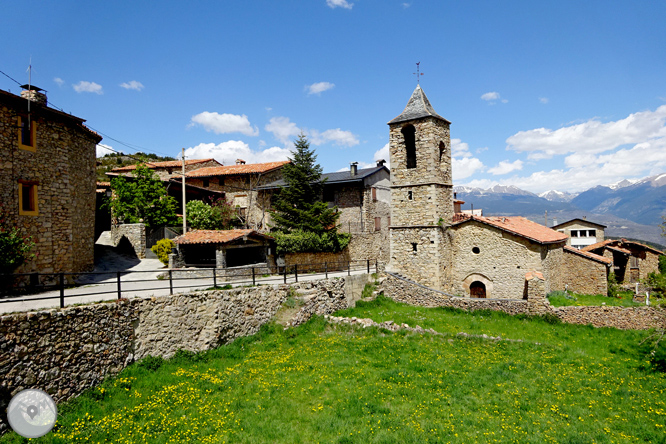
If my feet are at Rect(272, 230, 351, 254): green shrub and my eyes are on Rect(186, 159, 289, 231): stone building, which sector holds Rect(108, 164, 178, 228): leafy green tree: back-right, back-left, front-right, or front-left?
front-left

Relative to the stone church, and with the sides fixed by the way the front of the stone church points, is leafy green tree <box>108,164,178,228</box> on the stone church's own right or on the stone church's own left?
on the stone church's own right

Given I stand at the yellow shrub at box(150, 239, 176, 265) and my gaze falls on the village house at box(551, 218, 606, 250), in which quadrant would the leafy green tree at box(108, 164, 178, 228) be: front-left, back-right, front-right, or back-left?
front-left

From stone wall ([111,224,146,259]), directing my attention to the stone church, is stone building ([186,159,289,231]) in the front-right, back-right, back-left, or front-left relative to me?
front-left

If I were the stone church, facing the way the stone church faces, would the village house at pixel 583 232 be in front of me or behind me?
behind

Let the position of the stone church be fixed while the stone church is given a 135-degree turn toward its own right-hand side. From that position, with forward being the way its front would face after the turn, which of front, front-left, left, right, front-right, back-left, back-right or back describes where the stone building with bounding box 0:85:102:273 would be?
left

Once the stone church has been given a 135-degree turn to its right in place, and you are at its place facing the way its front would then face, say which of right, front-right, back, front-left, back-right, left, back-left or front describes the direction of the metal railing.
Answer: left

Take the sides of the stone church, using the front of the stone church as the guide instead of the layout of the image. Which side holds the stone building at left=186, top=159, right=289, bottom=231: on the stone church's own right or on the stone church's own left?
on the stone church's own right

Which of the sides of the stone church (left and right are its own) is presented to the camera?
front

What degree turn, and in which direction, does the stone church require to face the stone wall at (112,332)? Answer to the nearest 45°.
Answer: approximately 45° to its right

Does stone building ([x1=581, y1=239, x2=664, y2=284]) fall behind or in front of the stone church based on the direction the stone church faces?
behind

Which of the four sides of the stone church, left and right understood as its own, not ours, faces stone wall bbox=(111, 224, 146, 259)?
right

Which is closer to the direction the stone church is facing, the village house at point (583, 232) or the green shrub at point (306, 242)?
the green shrub

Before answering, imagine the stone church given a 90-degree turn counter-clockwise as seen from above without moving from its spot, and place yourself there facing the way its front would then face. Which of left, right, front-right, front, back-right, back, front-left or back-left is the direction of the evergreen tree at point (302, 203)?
back

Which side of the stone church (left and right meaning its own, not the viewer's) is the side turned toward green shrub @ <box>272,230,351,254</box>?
right

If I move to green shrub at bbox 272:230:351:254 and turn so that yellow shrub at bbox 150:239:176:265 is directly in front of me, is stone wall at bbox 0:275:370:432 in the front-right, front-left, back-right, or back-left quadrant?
front-left

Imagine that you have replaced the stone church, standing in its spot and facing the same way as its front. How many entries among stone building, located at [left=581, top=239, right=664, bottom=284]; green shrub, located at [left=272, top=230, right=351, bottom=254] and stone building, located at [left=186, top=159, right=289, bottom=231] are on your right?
2

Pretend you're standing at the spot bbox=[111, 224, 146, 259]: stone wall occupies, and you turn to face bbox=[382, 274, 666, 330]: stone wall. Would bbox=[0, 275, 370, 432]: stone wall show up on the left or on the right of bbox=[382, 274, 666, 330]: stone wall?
right

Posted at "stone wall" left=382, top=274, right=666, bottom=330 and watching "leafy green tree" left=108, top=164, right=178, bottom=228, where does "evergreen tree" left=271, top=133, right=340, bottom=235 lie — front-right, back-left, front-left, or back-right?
front-right
